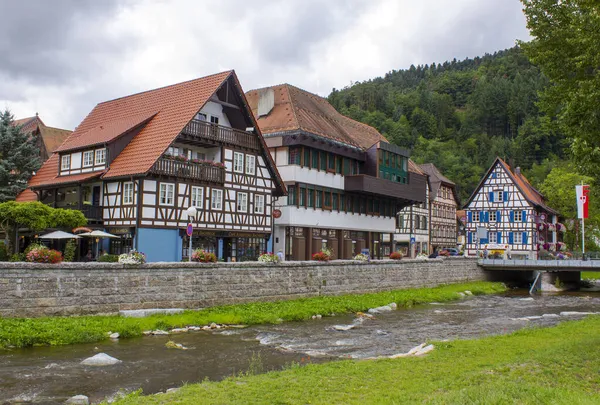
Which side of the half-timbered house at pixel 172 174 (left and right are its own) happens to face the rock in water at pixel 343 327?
front

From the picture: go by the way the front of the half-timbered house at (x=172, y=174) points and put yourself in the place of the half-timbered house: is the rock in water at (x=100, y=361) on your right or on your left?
on your right

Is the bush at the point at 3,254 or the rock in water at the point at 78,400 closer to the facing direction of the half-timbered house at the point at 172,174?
the rock in water

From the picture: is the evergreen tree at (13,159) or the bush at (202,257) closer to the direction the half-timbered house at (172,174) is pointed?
the bush

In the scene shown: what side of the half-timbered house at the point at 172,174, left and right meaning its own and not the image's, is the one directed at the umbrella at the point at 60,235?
right

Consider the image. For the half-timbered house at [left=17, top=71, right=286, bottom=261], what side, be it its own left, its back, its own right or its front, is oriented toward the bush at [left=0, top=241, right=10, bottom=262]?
right

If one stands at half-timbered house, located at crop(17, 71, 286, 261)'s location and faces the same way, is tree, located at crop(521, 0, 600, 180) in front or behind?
in front

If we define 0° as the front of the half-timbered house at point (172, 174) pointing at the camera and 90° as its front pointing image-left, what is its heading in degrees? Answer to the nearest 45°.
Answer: approximately 315°

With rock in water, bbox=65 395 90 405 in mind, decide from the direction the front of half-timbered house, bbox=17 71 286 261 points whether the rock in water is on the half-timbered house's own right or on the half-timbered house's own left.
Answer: on the half-timbered house's own right

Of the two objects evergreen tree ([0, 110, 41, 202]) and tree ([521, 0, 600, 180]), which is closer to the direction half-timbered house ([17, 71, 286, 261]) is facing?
the tree
